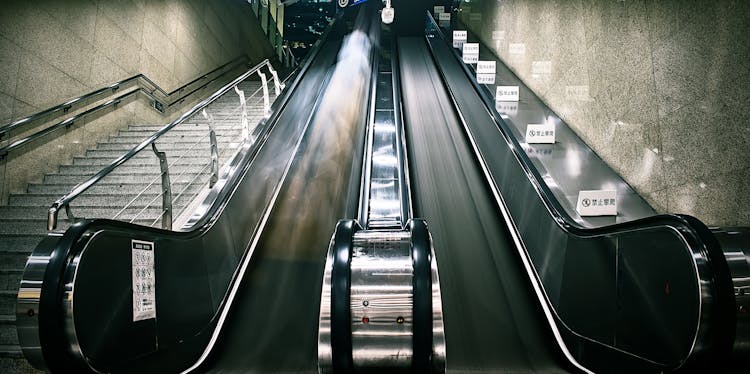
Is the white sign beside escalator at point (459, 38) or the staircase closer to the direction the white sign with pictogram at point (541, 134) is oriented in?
the staircase

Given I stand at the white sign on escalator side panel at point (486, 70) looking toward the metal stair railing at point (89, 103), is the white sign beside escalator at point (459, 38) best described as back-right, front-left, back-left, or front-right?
back-right
